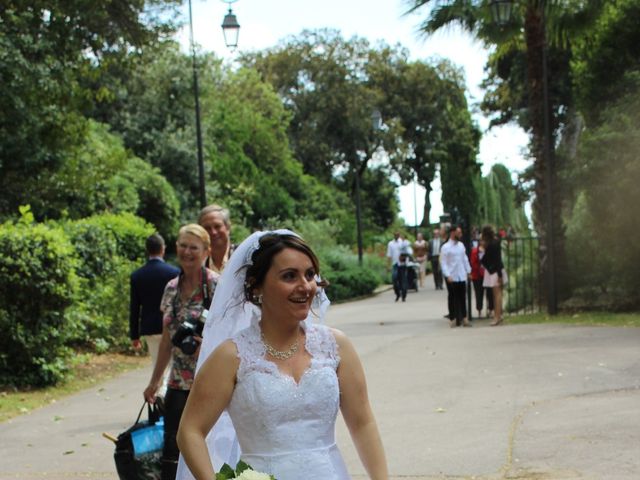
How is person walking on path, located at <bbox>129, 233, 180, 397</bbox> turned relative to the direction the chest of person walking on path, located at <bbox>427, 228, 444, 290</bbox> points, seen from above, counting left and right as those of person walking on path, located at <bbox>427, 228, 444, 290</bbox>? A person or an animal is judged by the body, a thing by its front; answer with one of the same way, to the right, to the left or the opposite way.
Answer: the opposite way

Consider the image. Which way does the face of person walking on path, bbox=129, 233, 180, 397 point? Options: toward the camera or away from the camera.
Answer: away from the camera

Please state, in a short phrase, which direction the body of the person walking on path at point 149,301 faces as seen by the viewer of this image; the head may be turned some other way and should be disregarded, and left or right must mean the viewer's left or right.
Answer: facing away from the viewer

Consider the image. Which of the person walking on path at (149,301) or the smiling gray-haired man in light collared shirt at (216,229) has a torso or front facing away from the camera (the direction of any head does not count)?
the person walking on path at (149,301)

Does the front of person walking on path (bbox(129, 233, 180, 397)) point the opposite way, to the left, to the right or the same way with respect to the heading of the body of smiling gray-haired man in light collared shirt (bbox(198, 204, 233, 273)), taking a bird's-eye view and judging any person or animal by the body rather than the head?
the opposite way

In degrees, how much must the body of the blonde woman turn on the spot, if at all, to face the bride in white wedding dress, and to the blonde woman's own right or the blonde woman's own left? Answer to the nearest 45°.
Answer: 0° — they already face them

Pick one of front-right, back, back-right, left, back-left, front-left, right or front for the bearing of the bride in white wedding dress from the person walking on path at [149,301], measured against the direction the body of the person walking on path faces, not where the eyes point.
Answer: back

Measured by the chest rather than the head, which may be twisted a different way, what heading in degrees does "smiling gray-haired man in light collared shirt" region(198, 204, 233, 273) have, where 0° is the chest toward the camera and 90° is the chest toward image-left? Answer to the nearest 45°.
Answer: approximately 0°

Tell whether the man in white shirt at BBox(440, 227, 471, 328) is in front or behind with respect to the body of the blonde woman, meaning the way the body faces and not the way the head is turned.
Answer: behind

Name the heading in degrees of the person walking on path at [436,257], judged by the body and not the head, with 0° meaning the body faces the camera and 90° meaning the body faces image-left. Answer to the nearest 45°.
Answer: approximately 0°
